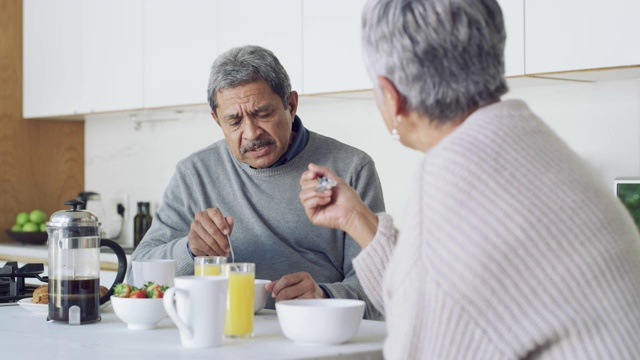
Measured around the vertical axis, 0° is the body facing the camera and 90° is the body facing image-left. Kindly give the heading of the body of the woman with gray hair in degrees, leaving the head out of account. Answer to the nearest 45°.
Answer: approximately 135°

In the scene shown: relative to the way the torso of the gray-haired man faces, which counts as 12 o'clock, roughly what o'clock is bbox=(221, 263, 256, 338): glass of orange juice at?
The glass of orange juice is roughly at 12 o'clock from the gray-haired man.

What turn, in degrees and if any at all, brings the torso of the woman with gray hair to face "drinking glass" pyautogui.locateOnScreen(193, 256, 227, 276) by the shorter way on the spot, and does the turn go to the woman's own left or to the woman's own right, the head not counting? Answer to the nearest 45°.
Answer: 0° — they already face it

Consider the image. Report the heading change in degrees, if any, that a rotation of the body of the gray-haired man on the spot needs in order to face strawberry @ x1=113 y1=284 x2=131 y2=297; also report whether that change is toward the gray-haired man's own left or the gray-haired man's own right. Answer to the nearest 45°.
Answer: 0° — they already face it

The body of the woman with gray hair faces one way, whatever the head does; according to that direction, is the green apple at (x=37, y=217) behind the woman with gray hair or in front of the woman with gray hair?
in front

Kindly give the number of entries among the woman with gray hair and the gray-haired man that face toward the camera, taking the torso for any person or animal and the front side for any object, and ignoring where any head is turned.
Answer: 1

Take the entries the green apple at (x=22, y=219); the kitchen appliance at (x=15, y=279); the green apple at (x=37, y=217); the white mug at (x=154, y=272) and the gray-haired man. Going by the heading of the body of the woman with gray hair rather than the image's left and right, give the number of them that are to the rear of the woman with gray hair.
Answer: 0

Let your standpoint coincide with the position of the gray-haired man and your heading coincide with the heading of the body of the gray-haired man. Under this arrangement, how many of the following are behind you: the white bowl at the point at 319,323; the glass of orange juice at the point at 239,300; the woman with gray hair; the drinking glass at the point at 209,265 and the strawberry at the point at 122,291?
0

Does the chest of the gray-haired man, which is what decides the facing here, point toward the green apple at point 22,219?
no

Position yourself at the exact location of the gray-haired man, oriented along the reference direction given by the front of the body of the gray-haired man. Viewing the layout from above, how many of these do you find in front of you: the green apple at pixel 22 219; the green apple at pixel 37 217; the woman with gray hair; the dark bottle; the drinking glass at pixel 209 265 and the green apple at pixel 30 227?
2

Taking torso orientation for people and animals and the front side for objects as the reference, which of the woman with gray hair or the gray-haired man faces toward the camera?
the gray-haired man

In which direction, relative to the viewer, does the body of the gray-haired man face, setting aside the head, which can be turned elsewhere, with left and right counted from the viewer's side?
facing the viewer

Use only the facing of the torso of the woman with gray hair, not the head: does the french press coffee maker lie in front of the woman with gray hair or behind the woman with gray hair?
in front

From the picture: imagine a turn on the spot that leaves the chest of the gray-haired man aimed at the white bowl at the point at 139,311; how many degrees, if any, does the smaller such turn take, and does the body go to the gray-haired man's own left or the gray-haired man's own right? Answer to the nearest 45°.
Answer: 0° — they already face it

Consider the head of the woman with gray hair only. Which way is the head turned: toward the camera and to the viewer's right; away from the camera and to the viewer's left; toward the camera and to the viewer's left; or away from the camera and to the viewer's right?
away from the camera and to the viewer's left
